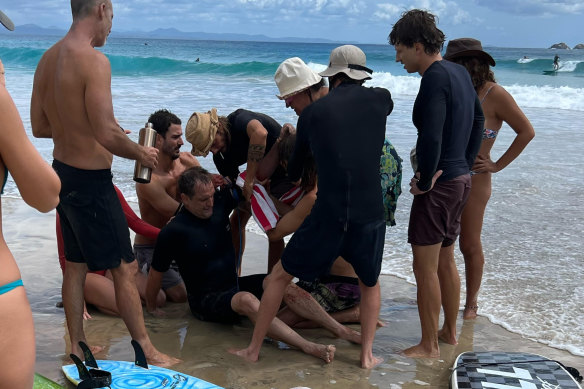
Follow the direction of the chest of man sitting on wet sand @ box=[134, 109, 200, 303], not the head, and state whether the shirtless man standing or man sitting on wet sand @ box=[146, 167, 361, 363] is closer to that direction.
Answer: the man sitting on wet sand

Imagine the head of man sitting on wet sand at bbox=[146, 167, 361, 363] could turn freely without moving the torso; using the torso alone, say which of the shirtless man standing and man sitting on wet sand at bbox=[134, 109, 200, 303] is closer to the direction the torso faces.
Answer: the shirtless man standing

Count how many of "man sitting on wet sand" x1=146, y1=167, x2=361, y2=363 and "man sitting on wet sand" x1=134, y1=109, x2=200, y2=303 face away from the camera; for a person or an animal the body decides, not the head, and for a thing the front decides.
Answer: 0

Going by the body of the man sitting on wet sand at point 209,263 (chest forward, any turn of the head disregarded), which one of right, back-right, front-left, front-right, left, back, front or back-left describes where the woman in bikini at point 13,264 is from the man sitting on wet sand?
front-right

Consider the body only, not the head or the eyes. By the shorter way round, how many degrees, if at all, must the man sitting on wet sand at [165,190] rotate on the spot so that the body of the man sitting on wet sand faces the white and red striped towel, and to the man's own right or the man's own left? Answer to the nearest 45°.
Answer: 0° — they already face it

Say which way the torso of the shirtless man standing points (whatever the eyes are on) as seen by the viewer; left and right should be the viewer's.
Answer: facing away from the viewer and to the right of the viewer

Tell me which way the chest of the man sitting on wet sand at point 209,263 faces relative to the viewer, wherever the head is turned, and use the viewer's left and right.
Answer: facing the viewer and to the right of the viewer

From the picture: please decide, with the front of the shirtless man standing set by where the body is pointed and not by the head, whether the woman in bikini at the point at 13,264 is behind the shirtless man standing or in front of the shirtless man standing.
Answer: behind

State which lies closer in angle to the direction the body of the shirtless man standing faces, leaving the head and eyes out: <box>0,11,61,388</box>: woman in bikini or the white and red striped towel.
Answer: the white and red striped towel

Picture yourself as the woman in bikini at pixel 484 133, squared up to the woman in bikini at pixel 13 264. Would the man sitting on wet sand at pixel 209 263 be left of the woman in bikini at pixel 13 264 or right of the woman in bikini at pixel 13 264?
right

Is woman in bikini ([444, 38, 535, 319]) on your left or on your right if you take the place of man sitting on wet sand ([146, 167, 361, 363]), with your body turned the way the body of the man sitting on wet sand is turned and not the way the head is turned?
on your left

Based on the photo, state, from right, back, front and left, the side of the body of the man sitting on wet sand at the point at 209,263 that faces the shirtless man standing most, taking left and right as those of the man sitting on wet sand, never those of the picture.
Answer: right
